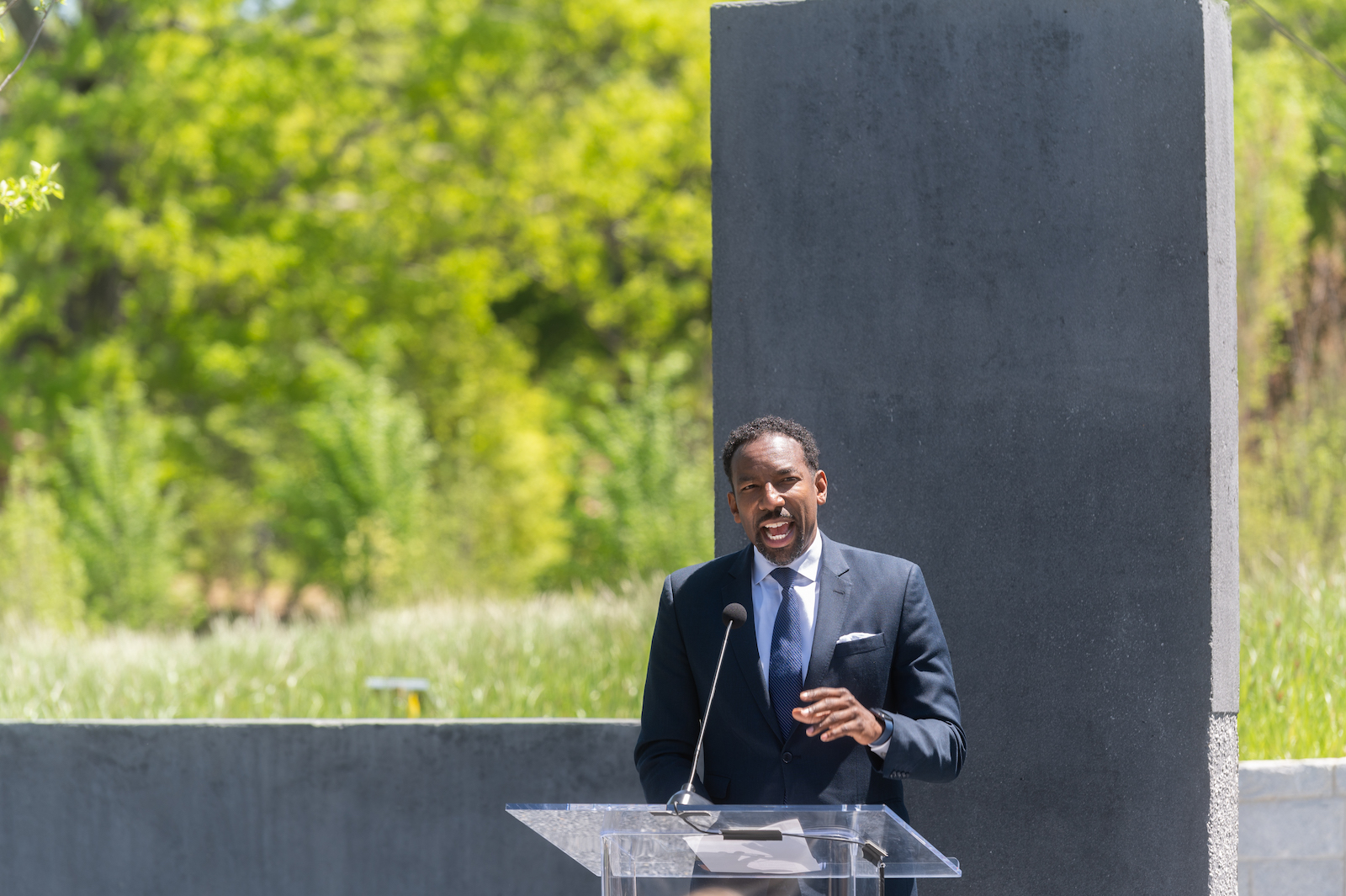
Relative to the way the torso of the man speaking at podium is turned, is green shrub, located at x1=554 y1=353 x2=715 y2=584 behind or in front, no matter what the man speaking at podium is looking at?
behind

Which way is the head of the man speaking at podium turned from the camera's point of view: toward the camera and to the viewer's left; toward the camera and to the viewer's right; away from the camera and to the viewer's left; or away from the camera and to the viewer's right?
toward the camera and to the viewer's left

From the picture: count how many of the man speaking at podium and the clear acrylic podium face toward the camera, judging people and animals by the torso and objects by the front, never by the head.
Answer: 2

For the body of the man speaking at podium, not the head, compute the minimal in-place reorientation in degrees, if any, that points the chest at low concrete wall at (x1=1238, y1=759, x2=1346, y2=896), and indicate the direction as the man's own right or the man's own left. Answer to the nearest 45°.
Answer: approximately 135° to the man's own left

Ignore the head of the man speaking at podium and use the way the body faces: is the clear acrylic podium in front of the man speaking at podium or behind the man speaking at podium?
in front

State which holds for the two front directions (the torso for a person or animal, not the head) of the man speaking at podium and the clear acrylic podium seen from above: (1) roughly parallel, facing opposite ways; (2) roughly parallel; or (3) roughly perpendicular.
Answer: roughly parallel

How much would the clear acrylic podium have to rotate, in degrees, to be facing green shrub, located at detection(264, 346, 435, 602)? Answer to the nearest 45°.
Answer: approximately 180°

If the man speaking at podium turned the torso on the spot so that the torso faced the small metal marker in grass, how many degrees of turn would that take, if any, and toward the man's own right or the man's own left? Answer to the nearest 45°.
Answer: approximately 135° to the man's own right

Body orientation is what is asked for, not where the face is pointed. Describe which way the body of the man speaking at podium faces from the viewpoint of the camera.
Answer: toward the camera

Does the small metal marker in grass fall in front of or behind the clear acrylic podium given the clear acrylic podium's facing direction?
behind

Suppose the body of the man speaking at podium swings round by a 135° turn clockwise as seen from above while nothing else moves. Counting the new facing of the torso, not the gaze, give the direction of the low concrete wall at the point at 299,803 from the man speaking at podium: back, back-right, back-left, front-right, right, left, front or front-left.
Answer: front

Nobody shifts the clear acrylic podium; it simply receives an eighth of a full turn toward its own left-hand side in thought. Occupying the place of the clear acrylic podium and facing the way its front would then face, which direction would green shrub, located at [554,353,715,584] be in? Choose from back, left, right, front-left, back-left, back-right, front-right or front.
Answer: back-left

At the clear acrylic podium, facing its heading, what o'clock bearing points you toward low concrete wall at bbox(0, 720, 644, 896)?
The low concrete wall is roughly at 5 o'clock from the clear acrylic podium.

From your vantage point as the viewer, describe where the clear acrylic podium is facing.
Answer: facing the viewer

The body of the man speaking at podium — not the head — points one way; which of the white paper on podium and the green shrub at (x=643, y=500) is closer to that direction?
the white paper on podium

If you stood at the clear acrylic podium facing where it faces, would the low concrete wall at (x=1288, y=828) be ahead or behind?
behind
